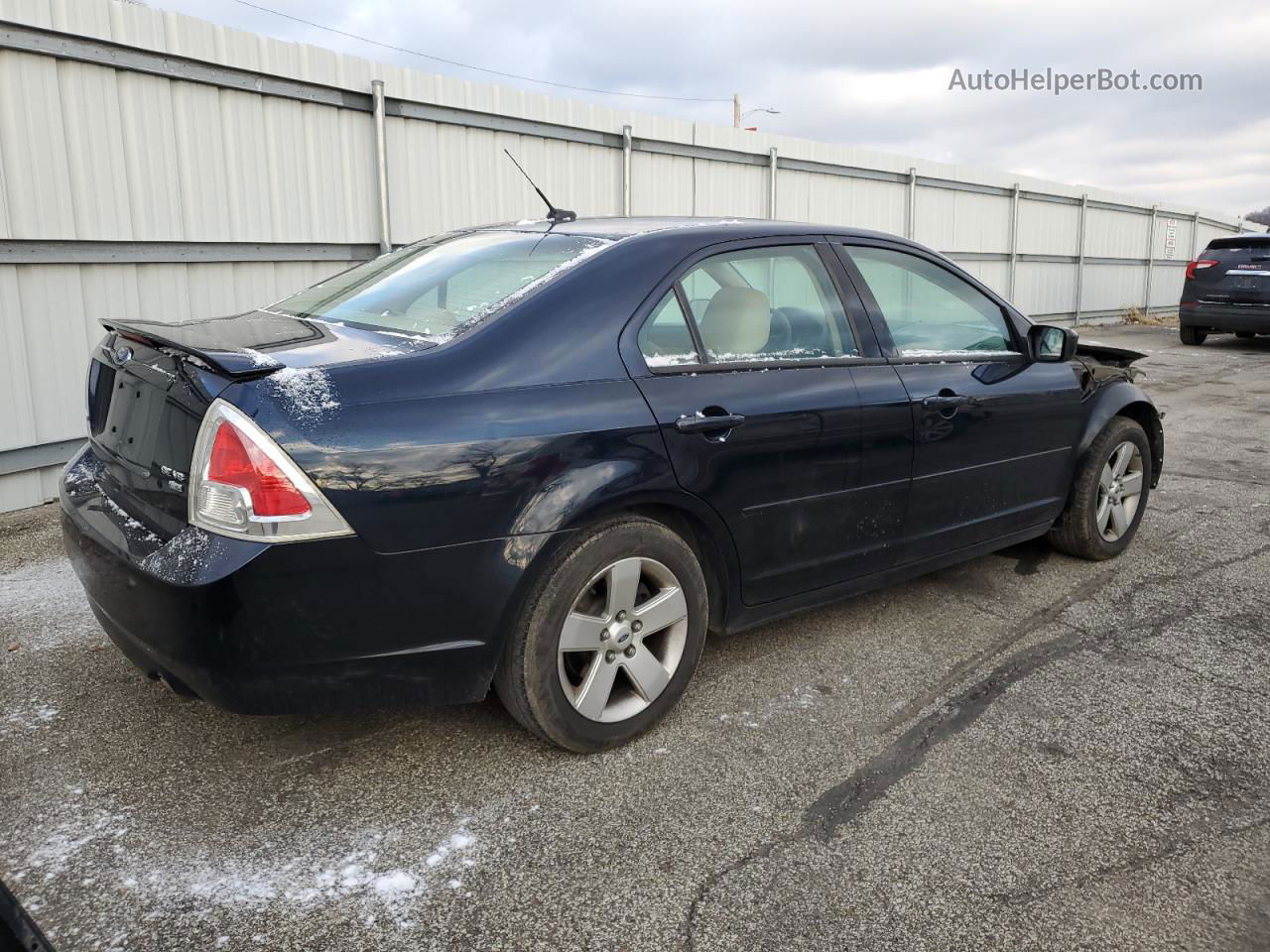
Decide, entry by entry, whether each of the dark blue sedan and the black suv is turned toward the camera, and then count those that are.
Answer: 0

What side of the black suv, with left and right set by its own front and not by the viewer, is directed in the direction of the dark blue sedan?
back

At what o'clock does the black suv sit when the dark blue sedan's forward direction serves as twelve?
The black suv is roughly at 12 o'clock from the dark blue sedan.

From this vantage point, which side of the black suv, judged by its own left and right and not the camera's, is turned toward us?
back

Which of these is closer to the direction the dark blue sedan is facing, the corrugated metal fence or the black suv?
the black suv

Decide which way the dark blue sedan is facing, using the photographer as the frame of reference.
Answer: facing away from the viewer and to the right of the viewer

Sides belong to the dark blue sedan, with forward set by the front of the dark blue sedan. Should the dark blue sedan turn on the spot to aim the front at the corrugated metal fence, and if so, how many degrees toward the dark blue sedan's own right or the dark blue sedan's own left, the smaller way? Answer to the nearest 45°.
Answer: approximately 90° to the dark blue sedan's own left
